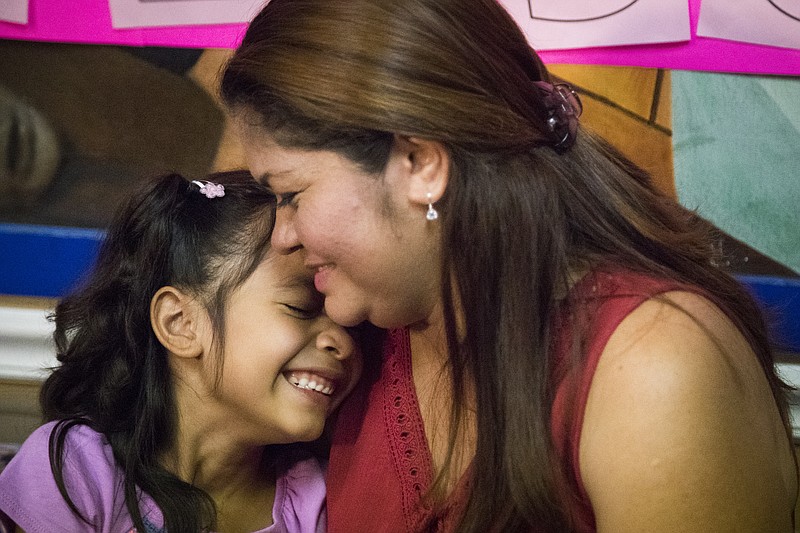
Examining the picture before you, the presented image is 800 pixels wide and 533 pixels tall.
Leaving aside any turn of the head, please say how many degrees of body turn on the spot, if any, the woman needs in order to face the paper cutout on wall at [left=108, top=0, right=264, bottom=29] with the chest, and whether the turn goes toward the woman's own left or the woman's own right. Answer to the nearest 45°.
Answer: approximately 90° to the woman's own right

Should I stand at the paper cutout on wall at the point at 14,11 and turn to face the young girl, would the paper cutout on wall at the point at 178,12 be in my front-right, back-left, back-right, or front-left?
front-left

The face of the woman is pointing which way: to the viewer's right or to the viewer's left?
to the viewer's left

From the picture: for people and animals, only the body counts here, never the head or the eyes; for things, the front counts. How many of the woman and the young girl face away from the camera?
0

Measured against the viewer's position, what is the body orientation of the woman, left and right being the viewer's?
facing the viewer and to the left of the viewer

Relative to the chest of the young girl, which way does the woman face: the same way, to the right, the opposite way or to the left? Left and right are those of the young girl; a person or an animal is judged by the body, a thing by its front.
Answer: to the right

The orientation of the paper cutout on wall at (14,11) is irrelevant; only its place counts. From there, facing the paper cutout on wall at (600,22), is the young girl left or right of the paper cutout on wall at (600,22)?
right

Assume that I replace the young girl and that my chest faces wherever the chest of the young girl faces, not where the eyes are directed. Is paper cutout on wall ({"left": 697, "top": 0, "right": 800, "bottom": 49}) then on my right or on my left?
on my left

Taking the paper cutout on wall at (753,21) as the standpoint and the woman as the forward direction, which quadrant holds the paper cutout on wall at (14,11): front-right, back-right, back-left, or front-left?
front-right

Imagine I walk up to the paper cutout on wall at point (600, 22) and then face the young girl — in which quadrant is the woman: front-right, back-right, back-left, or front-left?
front-left

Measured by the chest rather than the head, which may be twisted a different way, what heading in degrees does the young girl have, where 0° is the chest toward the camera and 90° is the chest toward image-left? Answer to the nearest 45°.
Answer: approximately 315°

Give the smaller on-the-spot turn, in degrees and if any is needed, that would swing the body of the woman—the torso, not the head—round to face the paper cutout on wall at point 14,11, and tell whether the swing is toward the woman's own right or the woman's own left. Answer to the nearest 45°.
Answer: approximately 90° to the woman's own right
